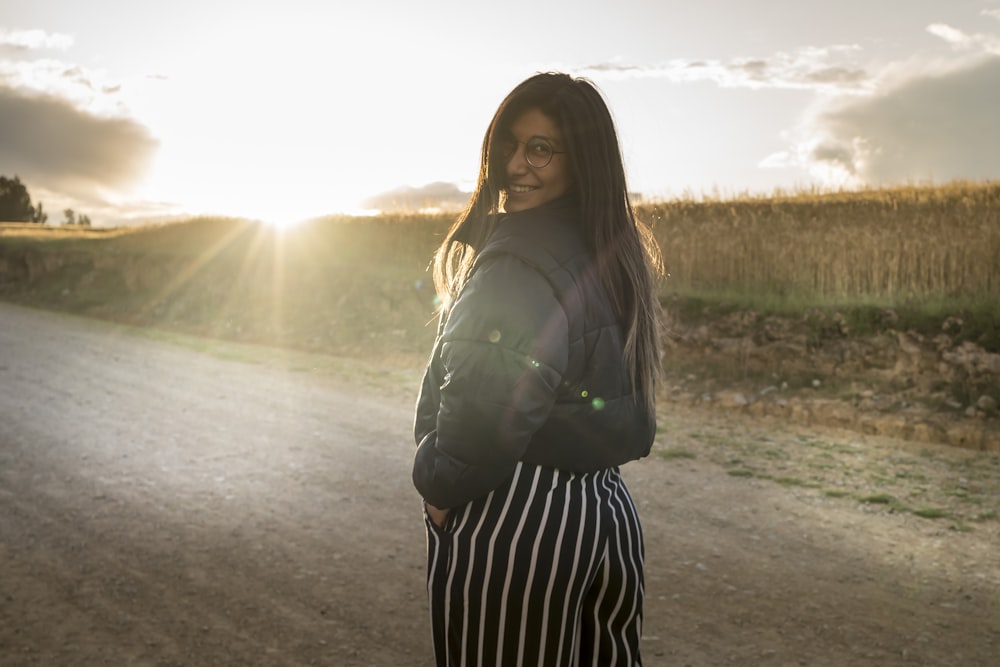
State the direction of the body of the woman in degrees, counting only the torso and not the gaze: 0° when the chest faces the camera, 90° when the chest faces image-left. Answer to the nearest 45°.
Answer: approximately 135°

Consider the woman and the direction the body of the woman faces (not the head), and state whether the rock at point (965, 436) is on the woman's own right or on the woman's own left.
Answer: on the woman's own right

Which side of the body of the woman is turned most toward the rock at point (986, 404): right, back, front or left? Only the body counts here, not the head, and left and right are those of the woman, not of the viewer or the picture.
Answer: right
